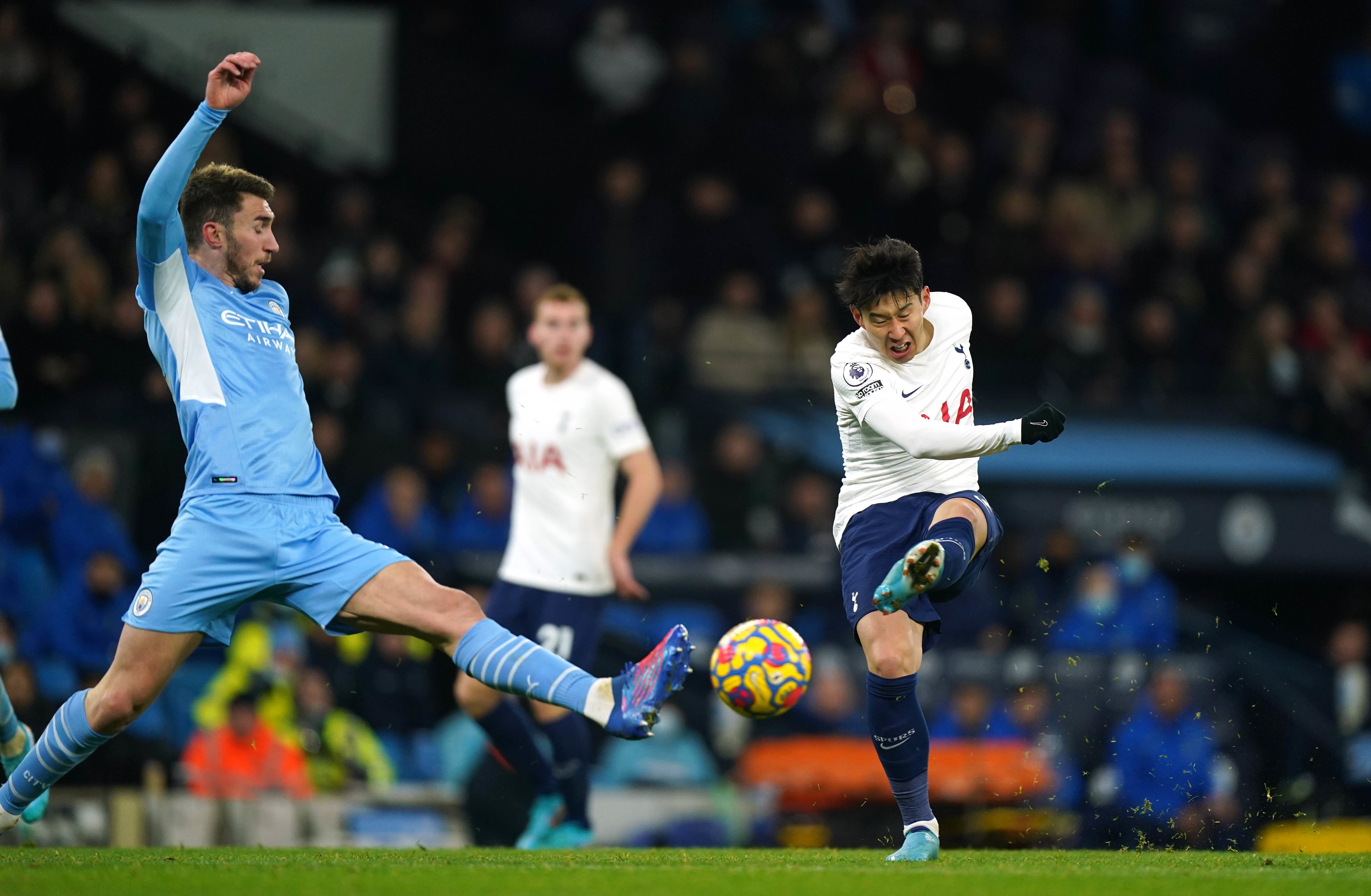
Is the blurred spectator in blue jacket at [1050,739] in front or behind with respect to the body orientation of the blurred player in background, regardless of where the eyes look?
behind

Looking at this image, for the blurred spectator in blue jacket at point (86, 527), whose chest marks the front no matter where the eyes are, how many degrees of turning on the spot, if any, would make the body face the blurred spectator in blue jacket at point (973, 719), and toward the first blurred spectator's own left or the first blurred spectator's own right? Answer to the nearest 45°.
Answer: approximately 90° to the first blurred spectator's own left

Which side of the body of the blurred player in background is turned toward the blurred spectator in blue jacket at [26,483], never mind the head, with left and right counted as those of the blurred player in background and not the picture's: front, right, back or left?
back

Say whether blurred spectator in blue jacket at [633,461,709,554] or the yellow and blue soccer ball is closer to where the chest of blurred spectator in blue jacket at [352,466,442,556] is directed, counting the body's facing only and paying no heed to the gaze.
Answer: the yellow and blue soccer ball

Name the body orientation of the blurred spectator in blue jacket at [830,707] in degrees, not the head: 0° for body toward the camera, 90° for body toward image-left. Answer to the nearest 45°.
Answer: approximately 0°

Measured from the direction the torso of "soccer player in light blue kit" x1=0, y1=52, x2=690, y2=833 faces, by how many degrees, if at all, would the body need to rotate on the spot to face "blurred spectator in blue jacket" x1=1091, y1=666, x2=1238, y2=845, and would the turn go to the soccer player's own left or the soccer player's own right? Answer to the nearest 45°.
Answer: approximately 90° to the soccer player's own left

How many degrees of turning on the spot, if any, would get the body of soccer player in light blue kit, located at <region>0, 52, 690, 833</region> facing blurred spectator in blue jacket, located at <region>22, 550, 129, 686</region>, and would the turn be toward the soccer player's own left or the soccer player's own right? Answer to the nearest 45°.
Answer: approximately 135° to the soccer player's own left
